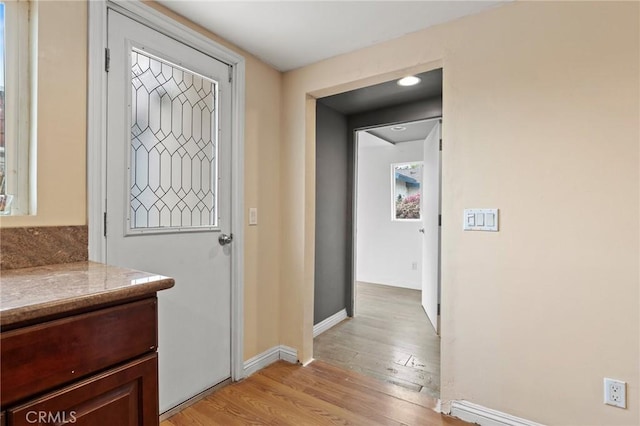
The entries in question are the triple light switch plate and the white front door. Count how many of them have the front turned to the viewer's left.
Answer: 0

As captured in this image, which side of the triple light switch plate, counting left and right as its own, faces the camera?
front

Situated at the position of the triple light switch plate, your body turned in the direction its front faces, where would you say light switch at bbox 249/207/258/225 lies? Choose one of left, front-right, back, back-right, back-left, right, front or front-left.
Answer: right

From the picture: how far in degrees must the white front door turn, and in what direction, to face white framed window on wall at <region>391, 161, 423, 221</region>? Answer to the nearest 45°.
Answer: approximately 90° to its left

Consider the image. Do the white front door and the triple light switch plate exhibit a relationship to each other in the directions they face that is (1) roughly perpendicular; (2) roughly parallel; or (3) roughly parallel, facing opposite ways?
roughly perpendicular

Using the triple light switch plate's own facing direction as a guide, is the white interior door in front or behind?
behind

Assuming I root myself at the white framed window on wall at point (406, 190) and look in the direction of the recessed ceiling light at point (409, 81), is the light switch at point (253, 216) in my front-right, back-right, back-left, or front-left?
front-right

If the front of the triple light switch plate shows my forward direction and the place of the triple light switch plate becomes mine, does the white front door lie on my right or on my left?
on my right

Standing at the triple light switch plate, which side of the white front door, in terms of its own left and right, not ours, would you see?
front

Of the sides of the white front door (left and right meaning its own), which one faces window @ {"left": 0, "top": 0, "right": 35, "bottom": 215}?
right

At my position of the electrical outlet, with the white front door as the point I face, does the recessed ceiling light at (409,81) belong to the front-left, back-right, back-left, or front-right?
front-right

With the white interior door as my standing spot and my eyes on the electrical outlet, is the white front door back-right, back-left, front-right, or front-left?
front-right

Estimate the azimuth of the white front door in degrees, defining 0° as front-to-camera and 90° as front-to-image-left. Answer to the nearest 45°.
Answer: approximately 315°
